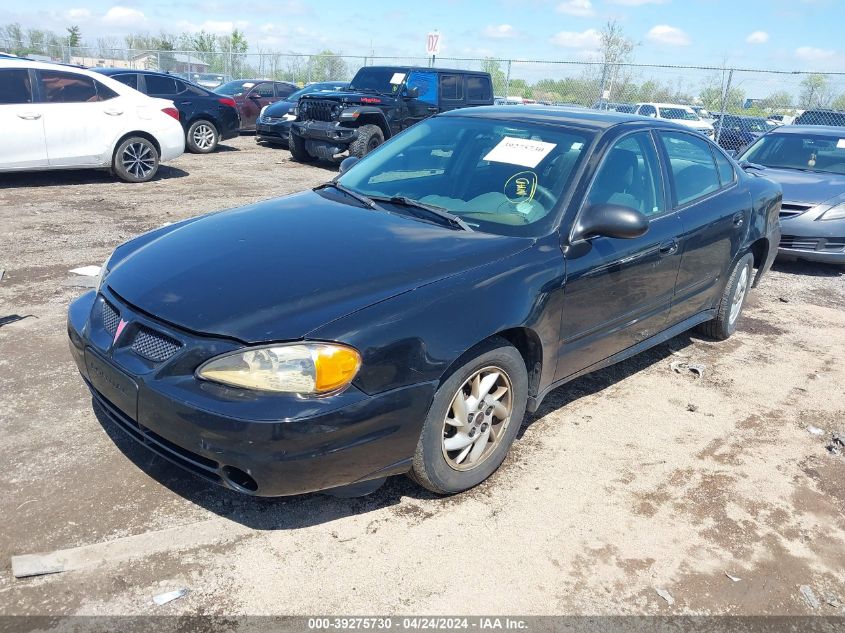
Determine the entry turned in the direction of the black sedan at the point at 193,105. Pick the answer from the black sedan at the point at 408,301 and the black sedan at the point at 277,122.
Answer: the black sedan at the point at 277,122

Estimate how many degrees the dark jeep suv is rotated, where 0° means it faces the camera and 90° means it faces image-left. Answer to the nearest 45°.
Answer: approximately 45°

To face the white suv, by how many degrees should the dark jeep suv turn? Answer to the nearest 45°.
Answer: approximately 180°

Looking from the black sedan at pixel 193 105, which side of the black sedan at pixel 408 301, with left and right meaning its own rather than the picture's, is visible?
right

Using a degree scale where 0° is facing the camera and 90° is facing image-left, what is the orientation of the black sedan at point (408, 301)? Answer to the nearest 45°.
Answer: approximately 45°

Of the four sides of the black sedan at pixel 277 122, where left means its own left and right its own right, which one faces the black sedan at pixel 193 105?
front

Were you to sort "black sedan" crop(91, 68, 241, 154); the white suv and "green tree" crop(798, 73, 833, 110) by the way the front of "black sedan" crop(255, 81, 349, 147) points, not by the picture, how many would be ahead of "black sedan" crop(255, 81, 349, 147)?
1

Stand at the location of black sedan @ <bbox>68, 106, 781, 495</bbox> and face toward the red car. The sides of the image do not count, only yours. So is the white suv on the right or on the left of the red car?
right

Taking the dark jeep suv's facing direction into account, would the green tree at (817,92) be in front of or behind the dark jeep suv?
behind
